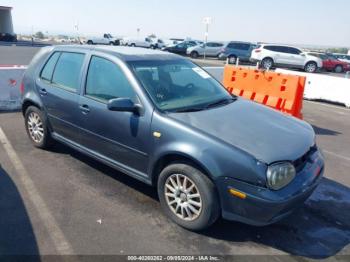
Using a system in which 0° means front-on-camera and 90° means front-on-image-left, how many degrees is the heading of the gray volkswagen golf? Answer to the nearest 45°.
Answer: approximately 315°

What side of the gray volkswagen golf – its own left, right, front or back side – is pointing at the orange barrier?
left

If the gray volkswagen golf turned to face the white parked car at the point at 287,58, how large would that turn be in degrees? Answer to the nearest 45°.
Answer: approximately 135° to its left

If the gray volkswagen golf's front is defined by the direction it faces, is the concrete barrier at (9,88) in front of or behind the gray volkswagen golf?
behind
